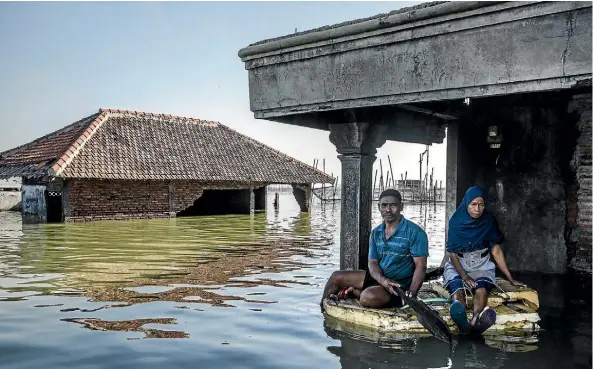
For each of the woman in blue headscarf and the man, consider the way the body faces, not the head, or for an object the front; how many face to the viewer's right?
0

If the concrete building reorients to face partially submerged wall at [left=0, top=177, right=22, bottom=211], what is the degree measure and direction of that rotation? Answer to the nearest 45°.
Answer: approximately 90° to its right

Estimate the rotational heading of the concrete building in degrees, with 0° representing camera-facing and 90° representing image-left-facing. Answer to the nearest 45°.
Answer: approximately 45°

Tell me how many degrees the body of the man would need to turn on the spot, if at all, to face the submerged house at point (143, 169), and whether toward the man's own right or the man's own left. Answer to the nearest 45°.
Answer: approximately 90° to the man's own right

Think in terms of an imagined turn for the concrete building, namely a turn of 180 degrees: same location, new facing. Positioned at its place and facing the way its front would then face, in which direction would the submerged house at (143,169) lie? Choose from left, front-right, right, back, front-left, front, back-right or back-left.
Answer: left

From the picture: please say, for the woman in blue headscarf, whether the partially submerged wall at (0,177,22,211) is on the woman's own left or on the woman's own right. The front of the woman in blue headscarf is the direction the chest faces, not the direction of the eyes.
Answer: on the woman's own right

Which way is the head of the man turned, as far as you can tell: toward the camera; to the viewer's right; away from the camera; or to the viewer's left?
toward the camera

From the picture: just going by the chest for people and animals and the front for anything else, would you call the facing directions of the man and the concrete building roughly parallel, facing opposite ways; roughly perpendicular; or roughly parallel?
roughly parallel

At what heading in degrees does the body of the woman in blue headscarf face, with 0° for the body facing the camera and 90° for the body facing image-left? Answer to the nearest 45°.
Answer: approximately 0°

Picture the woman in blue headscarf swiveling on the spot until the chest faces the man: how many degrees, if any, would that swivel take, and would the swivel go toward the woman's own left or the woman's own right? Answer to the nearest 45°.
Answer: approximately 45° to the woman's own right

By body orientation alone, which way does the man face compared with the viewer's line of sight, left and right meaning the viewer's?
facing the viewer and to the left of the viewer

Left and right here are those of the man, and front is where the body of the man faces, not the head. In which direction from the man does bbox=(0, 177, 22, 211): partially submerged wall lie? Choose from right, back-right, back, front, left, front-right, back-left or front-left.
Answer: right
